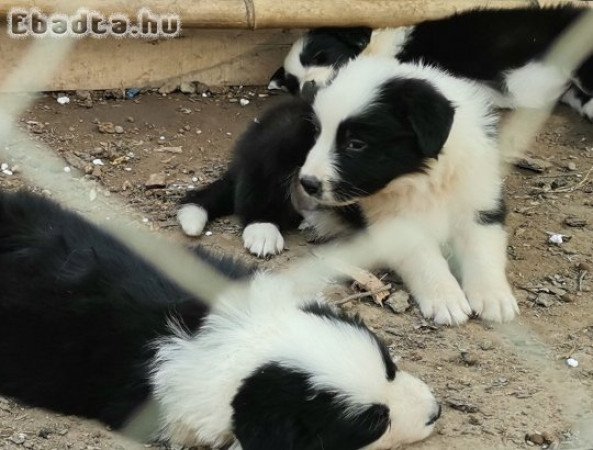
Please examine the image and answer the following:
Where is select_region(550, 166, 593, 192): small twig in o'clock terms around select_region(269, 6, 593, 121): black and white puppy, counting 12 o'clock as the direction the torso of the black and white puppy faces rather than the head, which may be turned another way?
The small twig is roughly at 8 o'clock from the black and white puppy.

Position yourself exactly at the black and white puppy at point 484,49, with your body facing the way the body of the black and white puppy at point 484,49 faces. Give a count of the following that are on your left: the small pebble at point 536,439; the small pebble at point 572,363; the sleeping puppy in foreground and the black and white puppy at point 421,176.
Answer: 4

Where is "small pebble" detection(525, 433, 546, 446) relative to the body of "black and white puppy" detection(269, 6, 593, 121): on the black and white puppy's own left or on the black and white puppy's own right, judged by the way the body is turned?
on the black and white puppy's own left

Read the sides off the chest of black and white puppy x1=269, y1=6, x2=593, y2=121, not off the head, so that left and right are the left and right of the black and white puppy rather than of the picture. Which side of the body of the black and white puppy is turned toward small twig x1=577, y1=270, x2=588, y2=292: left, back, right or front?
left

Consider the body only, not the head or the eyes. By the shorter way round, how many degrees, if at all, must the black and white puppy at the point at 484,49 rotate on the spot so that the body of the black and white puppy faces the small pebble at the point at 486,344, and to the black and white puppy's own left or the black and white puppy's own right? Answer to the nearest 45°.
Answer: approximately 90° to the black and white puppy's own left

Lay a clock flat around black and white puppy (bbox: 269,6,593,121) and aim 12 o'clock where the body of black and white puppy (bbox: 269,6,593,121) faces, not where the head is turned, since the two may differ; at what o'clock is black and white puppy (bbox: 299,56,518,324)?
black and white puppy (bbox: 299,56,518,324) is roughly at 9 o'clock from black and white puppy (bbox: 269,6,593,121).

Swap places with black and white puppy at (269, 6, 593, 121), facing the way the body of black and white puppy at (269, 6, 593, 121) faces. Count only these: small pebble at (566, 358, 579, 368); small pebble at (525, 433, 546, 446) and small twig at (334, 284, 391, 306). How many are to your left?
3

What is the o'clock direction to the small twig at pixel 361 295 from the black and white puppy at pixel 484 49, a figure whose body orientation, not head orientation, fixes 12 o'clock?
The small twig is roughly at 9 o'clock from the black and white puppy.

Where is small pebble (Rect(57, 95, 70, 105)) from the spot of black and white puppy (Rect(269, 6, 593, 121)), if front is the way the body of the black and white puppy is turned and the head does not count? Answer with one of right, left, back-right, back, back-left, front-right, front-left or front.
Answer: front-left

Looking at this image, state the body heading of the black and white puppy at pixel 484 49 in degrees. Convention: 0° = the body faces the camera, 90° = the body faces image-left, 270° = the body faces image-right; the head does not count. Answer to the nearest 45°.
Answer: approximately 90°
